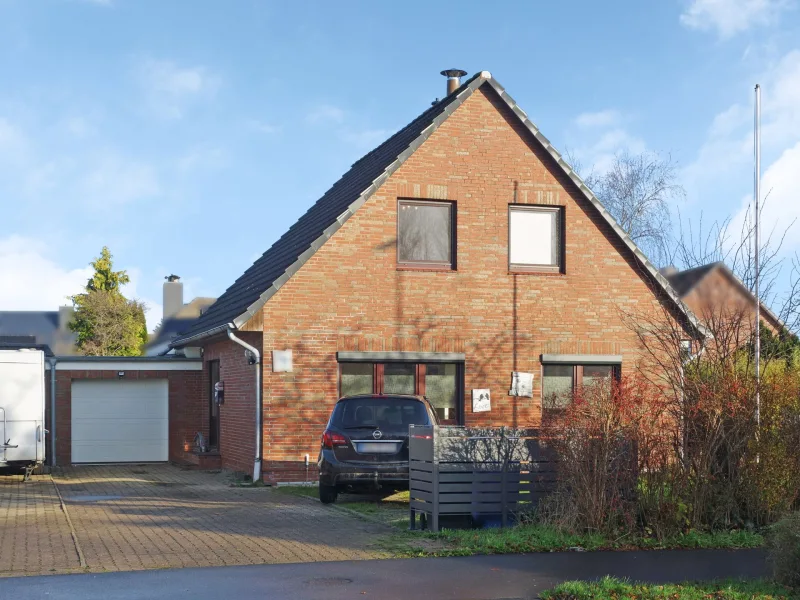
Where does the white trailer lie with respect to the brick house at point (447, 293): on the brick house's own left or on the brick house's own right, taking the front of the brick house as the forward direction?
on the brick house's own right

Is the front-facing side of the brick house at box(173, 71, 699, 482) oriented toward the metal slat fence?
yes

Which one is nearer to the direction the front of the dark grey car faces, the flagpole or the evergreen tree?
the evergreen tree

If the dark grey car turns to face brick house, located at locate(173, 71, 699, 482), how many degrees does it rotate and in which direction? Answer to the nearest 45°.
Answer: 0° — it already faces it

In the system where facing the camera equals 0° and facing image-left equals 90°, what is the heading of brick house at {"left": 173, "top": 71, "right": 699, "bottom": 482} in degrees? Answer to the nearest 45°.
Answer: approximately 0°

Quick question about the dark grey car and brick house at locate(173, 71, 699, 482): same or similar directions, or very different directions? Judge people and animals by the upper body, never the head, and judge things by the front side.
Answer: very different directions

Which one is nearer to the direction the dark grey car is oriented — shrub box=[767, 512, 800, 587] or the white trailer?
the white trailer

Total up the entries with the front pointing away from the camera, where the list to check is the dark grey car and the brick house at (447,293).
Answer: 1

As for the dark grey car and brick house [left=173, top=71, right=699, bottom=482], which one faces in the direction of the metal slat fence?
the brick house

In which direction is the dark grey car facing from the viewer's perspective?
away from the camera

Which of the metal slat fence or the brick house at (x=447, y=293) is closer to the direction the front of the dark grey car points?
the brick house

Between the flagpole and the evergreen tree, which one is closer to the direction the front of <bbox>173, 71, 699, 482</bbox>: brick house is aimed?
the flagpole
